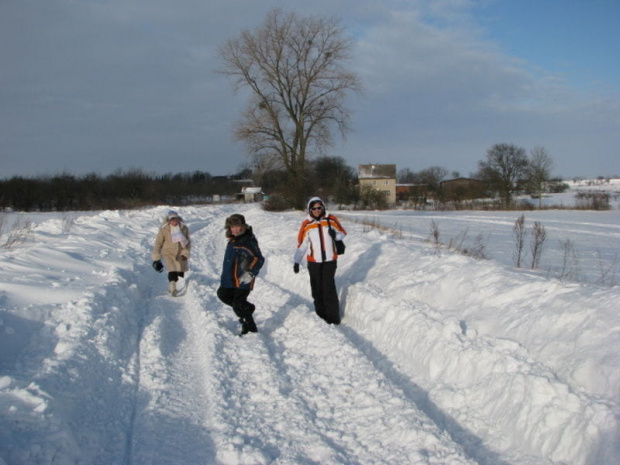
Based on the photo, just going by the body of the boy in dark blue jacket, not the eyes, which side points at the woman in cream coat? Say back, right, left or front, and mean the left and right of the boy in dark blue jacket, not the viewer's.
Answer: right

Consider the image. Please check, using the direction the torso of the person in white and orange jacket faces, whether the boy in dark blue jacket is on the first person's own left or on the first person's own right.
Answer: on the first person's own right
